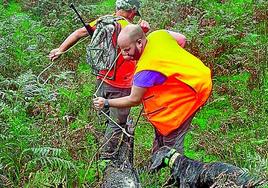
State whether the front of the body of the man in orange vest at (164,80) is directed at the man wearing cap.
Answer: no

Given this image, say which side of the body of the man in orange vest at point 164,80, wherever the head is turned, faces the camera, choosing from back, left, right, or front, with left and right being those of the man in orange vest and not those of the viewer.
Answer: left

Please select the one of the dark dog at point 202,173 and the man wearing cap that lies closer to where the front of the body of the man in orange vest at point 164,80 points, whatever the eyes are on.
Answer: the man wearing cap

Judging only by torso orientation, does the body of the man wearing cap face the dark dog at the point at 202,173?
no

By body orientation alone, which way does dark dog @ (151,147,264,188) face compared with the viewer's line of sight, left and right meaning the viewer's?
facing to the left of the viewer

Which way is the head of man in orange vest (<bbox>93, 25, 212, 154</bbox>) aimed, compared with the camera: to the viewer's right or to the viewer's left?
to the viewer's left

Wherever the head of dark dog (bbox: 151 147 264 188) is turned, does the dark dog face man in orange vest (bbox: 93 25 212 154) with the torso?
yes
